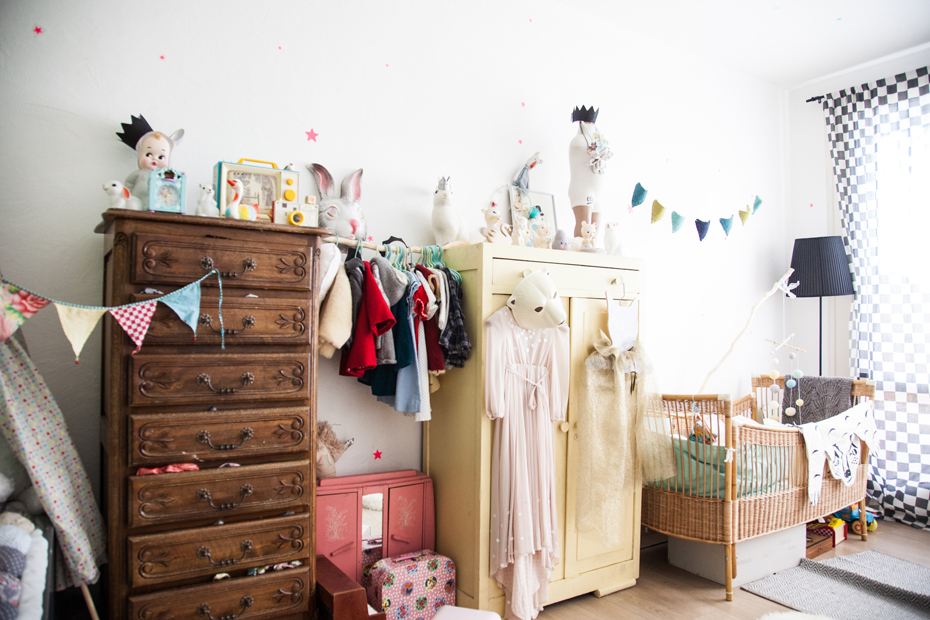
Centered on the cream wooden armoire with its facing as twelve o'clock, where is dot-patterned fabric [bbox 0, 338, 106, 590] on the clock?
The dot-patterned fabric is roughly at 3 o'clock from the cream wooden armoire.

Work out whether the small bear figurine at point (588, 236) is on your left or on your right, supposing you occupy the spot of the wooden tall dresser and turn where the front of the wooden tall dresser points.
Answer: on your left

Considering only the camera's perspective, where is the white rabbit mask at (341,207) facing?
facing the viewer and to the right of the viewer

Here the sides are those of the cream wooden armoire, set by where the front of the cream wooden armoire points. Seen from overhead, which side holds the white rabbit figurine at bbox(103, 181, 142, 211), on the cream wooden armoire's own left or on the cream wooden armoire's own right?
on the cream wooden armoire's own right

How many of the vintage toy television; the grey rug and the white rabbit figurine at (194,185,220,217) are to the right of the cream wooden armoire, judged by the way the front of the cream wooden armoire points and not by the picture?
2

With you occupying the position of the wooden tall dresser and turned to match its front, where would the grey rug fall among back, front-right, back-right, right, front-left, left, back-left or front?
front-left

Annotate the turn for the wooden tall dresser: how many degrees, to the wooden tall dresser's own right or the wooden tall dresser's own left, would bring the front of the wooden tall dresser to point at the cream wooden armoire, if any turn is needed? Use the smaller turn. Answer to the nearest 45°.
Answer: approximately 45° to the wooden tall dresser's own left

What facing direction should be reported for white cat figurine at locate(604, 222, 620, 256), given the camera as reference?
facing the viewer

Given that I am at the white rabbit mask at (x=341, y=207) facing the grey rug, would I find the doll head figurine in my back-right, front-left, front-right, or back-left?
back-right

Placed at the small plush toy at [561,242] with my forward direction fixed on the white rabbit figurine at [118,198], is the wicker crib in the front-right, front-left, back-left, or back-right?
back-left

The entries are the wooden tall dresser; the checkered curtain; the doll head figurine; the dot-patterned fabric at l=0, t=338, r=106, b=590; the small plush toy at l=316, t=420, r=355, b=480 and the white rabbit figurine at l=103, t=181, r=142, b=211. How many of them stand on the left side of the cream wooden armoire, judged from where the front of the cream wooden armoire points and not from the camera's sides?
1

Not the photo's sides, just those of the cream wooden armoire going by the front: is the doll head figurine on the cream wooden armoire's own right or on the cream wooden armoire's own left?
on the cream wooden armoire's own right
